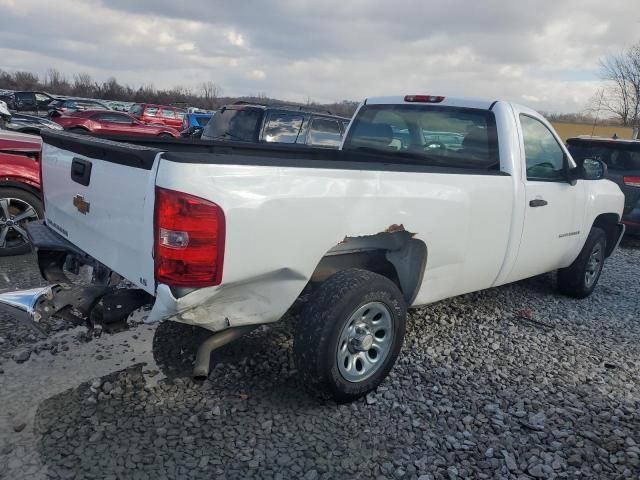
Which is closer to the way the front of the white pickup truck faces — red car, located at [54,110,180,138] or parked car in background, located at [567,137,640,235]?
the parked car in background

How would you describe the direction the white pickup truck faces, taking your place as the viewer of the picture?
facing away from the viewer and to the right of the viewer

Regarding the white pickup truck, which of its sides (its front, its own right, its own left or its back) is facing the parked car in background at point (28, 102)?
left

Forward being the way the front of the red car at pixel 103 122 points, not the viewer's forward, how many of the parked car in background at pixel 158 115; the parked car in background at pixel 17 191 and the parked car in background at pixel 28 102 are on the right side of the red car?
1
